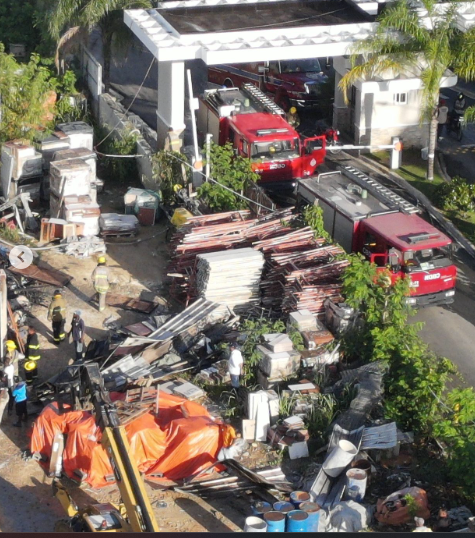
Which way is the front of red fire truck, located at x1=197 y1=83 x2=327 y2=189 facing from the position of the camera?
facing the viewer and to the right of the viewer

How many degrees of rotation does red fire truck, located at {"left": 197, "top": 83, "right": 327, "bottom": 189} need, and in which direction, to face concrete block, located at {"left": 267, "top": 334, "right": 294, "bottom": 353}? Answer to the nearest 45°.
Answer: approximately 45° to its right

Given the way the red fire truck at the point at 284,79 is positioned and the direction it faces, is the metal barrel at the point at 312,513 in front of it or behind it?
in front

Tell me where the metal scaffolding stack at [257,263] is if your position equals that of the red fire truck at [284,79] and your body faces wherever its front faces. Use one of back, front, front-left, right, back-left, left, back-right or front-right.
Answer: front-right

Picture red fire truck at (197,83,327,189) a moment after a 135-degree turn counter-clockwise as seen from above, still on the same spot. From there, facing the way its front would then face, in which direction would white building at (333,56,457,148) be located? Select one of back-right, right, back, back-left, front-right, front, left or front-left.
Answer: front-right

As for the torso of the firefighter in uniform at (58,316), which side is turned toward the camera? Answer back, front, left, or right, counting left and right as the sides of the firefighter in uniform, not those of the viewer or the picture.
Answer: back
